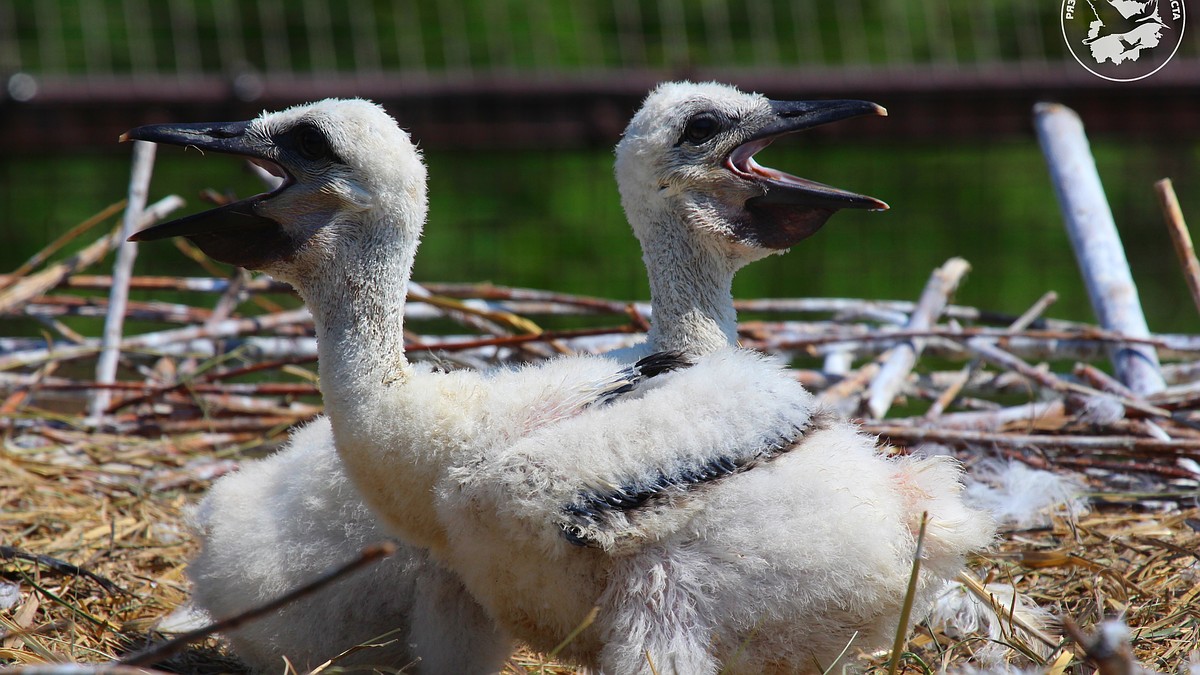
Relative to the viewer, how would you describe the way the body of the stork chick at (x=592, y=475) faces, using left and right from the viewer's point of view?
facing to the left of the viewer

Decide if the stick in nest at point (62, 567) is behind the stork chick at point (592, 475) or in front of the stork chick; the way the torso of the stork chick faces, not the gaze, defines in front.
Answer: in front

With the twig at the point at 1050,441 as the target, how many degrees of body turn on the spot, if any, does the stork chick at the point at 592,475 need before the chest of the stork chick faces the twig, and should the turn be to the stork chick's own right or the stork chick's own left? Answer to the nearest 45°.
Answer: approximately 135° to the stork chick's own right

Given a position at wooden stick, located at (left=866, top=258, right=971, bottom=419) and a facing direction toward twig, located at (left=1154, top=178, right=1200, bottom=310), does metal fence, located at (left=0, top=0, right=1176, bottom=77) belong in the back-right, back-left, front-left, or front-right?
back-left

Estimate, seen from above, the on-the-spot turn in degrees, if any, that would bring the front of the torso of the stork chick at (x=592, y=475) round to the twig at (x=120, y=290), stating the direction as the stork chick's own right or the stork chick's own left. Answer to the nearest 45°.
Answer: approximately 45° to the stork chick's own right

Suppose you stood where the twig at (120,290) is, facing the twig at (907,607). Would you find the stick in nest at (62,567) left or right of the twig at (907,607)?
right
